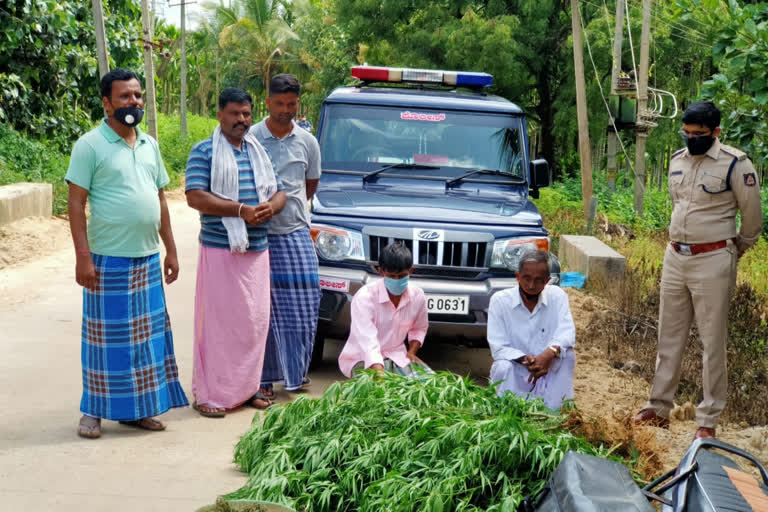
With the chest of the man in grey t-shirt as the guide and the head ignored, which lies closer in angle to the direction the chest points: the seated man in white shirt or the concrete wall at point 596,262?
the seated man in white shirt

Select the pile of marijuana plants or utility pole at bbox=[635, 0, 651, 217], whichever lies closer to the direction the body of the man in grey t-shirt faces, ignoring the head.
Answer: the pile of marijuana plants

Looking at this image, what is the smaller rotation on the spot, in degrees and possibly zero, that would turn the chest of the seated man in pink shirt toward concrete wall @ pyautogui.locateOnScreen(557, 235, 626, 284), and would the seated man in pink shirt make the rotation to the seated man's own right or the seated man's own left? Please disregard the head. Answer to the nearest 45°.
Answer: approximately 135° to the seated man's own left

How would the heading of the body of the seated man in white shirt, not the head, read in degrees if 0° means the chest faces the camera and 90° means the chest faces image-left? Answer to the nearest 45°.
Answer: approximately 0°

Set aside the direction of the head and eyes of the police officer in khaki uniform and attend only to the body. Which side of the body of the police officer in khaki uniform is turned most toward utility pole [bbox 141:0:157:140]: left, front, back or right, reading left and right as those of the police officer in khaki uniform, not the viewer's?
right

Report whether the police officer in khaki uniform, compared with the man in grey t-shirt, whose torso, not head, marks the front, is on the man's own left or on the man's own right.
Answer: on the man's own left

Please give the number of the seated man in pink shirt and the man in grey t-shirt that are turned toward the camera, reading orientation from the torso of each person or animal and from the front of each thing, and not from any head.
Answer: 2

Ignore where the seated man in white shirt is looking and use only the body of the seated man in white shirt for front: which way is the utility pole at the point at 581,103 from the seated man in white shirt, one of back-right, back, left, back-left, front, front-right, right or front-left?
back
